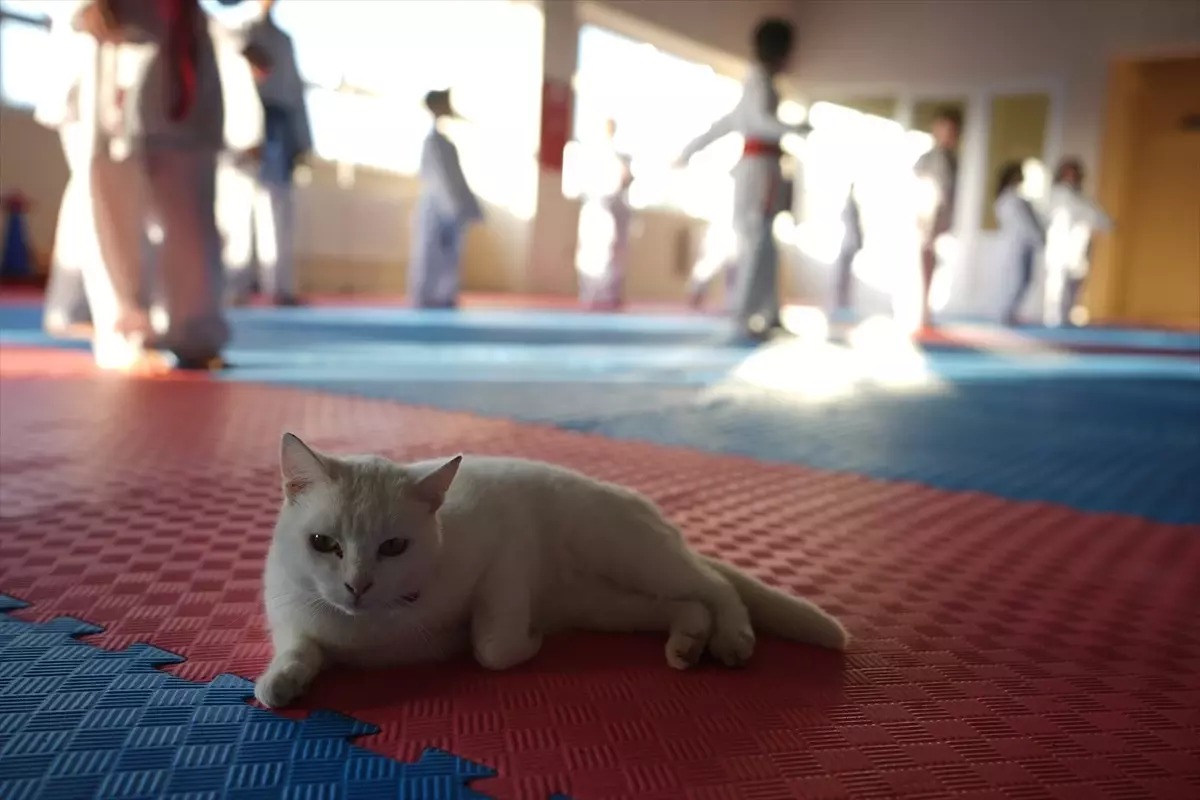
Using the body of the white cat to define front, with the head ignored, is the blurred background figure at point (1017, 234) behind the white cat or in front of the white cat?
behind

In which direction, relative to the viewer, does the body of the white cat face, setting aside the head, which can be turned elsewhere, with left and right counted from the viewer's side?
facing the viewer and to the left of the viewer

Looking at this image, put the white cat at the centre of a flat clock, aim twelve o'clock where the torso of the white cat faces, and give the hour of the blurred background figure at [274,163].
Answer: The blurred background figure is roughly at 4 o'clock from the white cat.

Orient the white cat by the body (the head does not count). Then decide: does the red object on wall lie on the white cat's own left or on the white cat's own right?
on the white cat's own right

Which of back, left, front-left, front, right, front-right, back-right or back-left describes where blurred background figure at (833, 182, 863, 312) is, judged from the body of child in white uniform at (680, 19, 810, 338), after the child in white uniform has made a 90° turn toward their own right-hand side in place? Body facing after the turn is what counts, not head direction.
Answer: back-left

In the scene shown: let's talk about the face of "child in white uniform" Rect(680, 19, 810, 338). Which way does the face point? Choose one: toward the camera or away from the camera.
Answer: away from the camera

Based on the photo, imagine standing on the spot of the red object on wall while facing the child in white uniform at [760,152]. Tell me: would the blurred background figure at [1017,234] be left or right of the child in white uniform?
left

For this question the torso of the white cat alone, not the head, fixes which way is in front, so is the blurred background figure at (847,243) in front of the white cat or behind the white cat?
behind

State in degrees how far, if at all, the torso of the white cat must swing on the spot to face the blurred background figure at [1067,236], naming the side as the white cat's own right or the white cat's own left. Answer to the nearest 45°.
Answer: approximately 180°

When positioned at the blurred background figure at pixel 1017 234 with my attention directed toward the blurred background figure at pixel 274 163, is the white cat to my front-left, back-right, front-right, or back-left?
front-left
